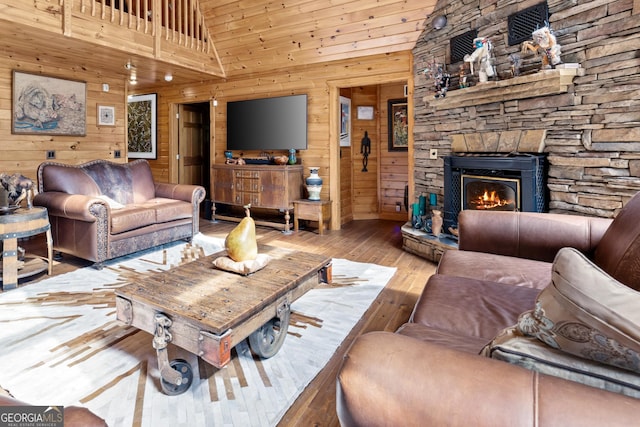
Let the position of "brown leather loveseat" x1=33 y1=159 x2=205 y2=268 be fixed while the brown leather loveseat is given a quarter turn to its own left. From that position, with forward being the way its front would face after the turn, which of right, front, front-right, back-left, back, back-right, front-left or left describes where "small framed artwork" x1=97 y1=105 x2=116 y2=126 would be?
front-left

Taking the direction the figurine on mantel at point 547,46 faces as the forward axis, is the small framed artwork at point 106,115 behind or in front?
in front

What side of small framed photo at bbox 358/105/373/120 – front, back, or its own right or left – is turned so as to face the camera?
front

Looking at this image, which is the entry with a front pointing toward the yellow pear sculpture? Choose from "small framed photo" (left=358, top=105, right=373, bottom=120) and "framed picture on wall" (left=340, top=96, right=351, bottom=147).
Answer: the small framed photo

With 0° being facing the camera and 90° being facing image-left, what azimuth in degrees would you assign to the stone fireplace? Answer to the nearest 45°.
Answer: approximately 45°

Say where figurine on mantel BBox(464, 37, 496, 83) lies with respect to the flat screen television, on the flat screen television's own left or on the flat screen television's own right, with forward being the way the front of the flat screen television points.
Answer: on the flat screen television's own left

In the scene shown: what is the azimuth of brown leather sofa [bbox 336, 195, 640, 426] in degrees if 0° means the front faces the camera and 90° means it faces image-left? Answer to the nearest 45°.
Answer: approximately 90°

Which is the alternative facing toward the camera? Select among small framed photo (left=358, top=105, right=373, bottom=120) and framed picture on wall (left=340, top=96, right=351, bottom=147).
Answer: the small framed photo

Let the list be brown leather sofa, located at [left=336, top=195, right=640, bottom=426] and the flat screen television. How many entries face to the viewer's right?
0
